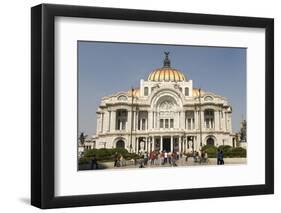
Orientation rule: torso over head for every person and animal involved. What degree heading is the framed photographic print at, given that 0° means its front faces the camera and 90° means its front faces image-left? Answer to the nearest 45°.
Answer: approximately 315°
